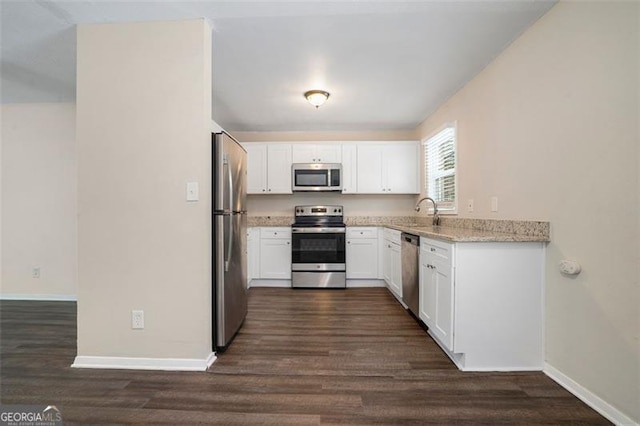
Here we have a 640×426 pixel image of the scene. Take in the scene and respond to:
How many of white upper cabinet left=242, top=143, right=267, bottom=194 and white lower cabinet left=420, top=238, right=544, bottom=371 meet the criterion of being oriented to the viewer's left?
1

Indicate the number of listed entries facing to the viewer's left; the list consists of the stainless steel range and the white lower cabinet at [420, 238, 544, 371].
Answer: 1

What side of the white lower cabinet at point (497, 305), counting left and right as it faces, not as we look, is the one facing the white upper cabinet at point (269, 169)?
front

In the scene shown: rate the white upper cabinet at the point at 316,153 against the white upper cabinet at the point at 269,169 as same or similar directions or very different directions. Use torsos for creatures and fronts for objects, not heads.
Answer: same or similar directions

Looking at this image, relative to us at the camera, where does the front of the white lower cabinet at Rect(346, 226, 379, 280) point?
facing the viewer

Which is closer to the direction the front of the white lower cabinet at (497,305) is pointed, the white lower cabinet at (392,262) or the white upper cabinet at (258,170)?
the white upper cabinet

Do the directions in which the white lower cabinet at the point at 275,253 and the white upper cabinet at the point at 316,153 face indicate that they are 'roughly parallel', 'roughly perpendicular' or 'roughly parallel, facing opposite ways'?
roughly parallel

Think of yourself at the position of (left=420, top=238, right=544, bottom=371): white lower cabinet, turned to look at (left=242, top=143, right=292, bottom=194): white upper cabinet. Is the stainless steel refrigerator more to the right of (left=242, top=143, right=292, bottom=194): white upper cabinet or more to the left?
left

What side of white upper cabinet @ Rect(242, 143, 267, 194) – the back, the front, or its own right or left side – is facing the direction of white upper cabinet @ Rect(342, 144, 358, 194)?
left

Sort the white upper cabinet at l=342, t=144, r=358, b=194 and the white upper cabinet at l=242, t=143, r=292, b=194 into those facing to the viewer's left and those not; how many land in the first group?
0

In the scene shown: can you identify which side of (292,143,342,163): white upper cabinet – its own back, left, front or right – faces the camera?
front

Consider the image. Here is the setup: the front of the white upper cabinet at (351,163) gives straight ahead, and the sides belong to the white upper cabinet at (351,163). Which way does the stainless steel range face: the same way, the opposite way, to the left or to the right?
the same way

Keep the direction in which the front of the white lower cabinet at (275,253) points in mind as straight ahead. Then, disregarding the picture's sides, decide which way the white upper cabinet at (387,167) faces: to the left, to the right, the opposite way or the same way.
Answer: the same way

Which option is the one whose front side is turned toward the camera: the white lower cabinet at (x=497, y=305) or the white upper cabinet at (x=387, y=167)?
the white upper cabinet

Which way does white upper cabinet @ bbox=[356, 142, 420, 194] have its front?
toward the camera
